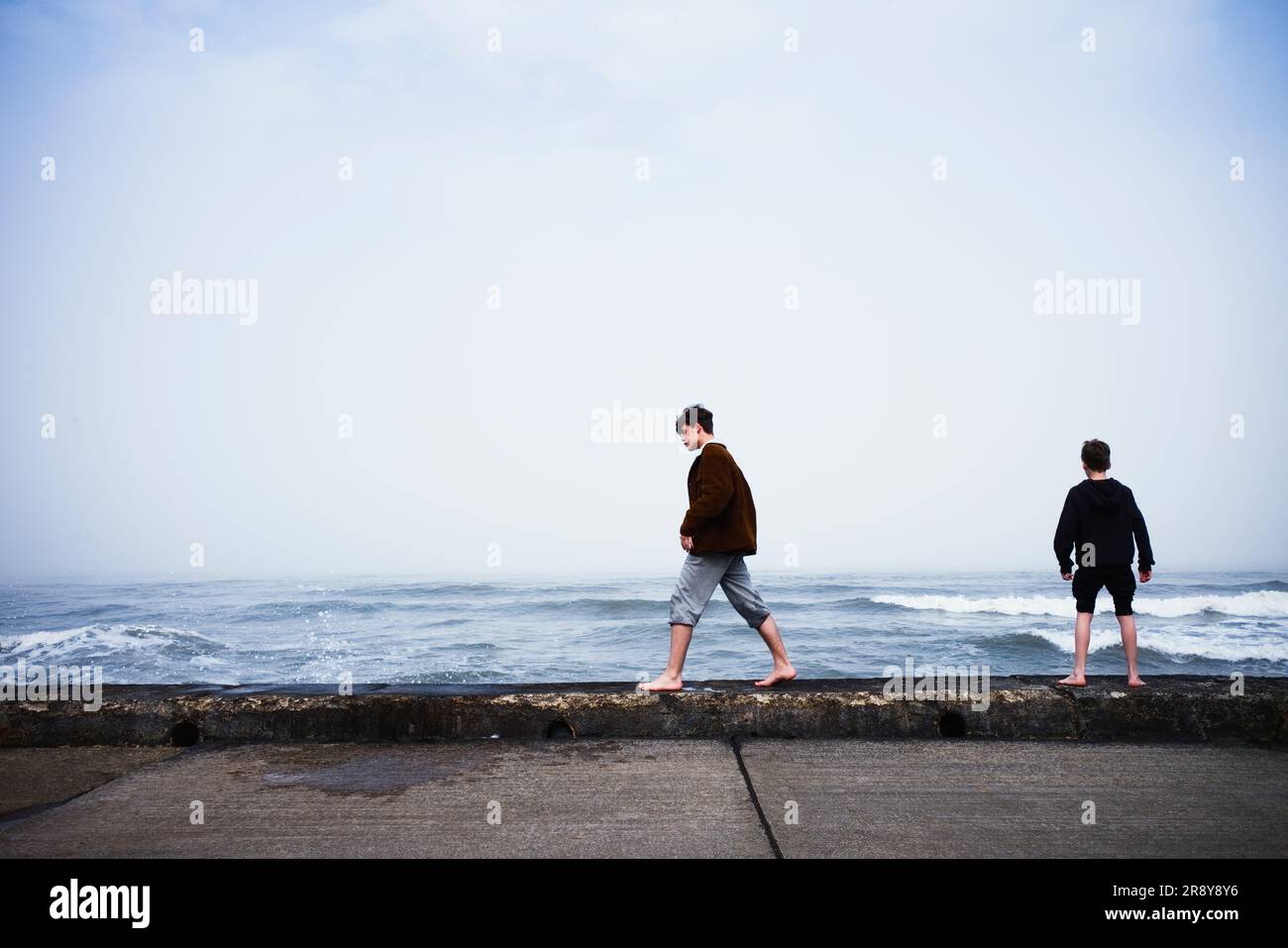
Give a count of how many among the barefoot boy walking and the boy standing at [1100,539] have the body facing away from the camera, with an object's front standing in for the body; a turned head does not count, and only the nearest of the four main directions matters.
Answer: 1

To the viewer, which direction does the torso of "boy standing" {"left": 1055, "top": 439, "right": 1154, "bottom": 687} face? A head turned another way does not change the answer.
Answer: away from the camera

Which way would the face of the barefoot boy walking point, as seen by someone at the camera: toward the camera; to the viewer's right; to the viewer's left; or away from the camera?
to the viewer's left

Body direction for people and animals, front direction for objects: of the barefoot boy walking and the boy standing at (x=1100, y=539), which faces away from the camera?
the boy standing

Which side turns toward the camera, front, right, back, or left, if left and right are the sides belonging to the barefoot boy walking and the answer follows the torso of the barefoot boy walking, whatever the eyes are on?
left

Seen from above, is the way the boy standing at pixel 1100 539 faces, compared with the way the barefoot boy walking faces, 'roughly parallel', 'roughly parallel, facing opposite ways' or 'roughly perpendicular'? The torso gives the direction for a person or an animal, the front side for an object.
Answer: roughly perpendicular
